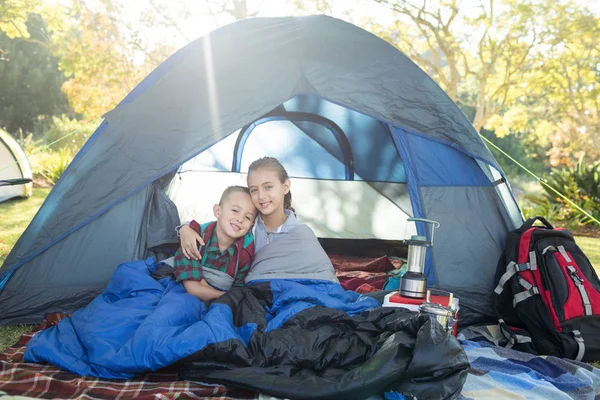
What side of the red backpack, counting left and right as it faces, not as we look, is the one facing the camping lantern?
right

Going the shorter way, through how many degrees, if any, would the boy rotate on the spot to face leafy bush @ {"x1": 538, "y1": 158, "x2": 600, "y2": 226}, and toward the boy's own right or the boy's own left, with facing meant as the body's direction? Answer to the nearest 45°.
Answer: approximately 135° to the boy's own left

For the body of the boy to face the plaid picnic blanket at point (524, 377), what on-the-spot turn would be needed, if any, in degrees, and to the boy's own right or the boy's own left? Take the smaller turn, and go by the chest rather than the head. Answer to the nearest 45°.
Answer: approximately 45° to the boy's own left

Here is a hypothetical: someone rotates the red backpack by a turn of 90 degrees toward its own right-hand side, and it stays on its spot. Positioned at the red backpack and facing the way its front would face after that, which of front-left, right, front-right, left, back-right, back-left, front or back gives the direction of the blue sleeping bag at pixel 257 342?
front

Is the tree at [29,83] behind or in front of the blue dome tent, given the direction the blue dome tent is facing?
behind

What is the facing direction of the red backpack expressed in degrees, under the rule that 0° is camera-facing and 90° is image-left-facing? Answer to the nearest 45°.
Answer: approximately 315°

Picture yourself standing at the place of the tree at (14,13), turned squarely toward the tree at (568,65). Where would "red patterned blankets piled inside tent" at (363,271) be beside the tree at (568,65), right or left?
right

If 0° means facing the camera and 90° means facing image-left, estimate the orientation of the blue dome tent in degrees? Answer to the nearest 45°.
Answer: approximately 0°

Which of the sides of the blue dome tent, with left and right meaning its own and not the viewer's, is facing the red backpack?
left

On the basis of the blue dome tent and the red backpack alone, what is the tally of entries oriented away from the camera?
0

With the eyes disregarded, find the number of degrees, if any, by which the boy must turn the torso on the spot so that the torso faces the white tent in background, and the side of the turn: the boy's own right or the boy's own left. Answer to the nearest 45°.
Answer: approximately 135° to the boy's own right
